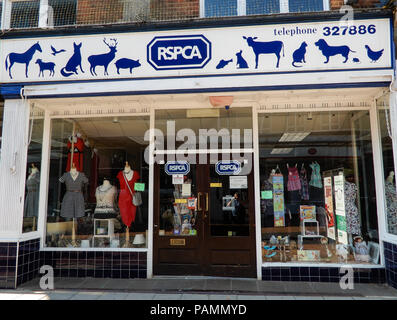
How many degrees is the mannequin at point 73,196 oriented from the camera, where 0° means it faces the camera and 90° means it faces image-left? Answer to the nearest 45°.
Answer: approximately 0°

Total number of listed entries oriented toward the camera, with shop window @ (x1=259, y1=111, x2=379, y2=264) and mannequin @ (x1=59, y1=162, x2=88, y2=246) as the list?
2

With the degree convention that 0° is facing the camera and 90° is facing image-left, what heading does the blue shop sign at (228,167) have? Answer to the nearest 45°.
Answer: approximately 0°

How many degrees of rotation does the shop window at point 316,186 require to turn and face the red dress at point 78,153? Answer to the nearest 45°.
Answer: approximately 90° to its right

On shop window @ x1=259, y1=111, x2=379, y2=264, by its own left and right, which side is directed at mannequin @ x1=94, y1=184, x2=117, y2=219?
right

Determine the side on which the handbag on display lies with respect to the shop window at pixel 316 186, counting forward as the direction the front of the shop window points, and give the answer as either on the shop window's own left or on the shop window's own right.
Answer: on the shop window's own right
